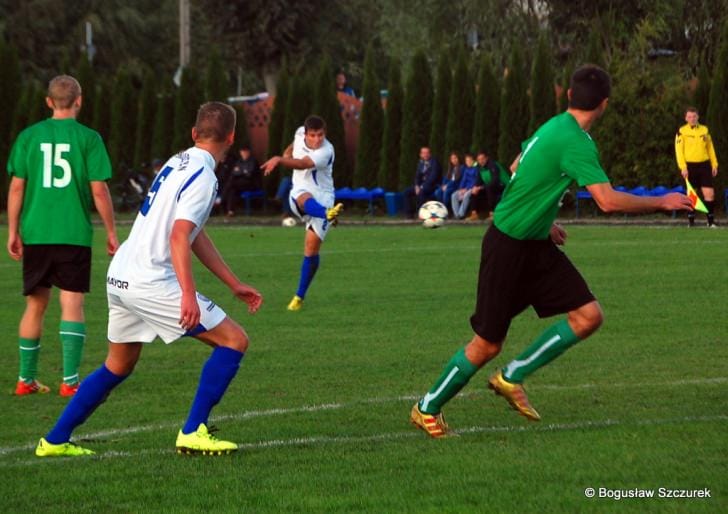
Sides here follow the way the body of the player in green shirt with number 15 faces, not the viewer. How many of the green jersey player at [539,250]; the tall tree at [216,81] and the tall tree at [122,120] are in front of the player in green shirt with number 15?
2

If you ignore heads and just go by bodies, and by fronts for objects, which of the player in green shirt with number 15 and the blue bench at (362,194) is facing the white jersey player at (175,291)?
the blue bench

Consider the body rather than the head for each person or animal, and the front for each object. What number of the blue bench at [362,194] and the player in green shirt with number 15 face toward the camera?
1

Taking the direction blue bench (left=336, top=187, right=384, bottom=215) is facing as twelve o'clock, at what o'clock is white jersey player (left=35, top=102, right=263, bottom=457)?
The white jersey player is roughly at 12 o'clock from the blue bench.

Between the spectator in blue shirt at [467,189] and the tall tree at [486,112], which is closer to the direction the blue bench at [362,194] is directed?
the spectator in blue shirt

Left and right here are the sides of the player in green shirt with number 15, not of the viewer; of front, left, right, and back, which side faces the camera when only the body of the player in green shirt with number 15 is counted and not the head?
back

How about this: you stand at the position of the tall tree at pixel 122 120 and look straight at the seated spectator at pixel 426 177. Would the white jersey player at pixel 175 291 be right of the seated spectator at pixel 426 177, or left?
right

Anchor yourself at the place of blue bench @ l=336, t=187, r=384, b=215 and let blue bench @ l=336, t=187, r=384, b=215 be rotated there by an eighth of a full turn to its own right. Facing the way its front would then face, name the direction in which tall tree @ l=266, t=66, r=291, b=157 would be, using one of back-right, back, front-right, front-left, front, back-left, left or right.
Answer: right

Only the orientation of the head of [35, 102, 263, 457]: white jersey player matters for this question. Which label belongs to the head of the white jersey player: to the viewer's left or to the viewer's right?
to the viewer's right

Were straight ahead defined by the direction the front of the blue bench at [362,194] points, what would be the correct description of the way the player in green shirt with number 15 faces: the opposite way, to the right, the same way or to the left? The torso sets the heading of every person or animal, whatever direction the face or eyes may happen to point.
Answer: the opposite way

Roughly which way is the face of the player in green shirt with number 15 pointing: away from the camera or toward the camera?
away from the camera
